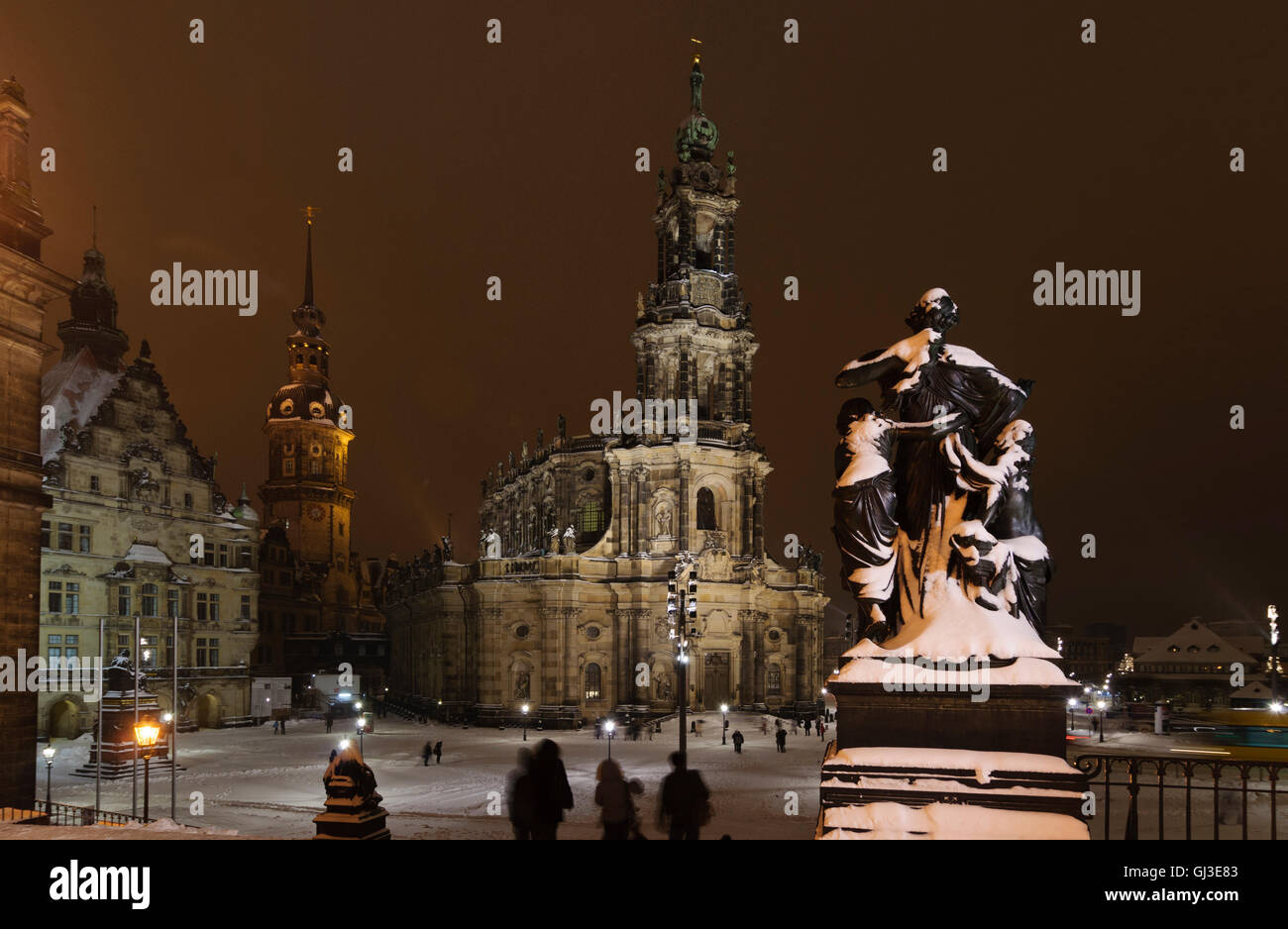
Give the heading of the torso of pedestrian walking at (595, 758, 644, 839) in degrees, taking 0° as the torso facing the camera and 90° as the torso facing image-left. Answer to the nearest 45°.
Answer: approximately 180°
